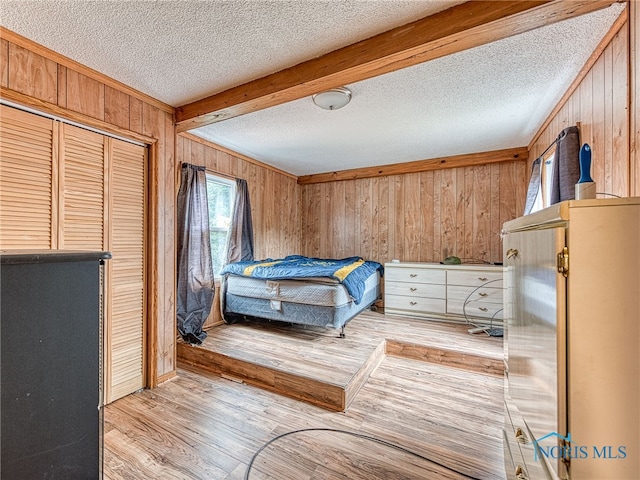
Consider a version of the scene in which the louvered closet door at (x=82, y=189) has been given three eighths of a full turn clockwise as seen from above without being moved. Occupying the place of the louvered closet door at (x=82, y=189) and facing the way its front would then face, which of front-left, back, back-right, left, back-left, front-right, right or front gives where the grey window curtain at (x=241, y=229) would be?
back-right

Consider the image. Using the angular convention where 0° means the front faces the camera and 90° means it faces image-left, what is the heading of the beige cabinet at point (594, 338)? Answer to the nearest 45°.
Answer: approximately 90°

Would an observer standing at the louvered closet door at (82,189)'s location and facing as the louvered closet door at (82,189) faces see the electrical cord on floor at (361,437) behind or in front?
in front

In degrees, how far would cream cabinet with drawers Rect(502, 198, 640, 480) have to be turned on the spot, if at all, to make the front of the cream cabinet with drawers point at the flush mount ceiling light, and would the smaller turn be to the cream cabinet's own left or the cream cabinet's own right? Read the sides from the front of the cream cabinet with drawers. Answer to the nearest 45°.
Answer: approximately 45° to the cream cabinet's own right

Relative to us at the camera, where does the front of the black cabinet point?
facing to the right of the viewer

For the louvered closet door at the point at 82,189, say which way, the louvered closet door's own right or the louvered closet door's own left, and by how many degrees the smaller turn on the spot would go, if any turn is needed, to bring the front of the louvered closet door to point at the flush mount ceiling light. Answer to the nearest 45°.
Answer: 0° — it already faces it

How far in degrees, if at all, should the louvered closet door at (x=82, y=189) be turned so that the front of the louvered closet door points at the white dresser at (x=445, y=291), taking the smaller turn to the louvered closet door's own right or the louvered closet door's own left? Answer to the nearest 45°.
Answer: approximately 45° to the louvered closet door's own left

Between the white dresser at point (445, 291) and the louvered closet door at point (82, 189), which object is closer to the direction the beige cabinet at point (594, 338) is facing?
the louvered closet door

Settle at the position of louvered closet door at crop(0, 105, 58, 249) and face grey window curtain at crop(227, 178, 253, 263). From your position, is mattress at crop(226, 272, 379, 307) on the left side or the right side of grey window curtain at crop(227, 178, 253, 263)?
right

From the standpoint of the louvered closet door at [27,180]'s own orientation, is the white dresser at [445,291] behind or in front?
in front
